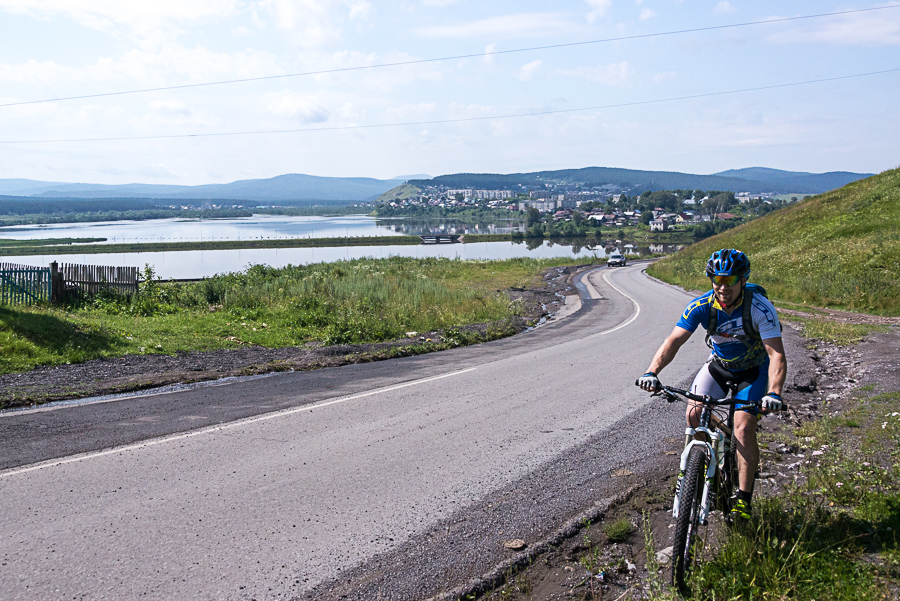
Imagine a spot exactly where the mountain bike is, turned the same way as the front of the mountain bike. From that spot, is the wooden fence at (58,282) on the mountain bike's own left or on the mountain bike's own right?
on the mountain bike's own right

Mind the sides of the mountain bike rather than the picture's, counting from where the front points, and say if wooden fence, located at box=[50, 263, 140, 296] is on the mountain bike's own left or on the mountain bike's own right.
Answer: on the mountain bike's own right

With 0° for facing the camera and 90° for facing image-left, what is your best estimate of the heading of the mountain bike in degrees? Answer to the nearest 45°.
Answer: approximately 0°

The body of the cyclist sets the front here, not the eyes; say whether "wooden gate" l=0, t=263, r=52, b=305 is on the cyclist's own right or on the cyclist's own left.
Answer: on the cyclist's own right

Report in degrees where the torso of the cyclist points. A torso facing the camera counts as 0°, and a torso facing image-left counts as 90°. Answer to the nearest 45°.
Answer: approximately 0°
